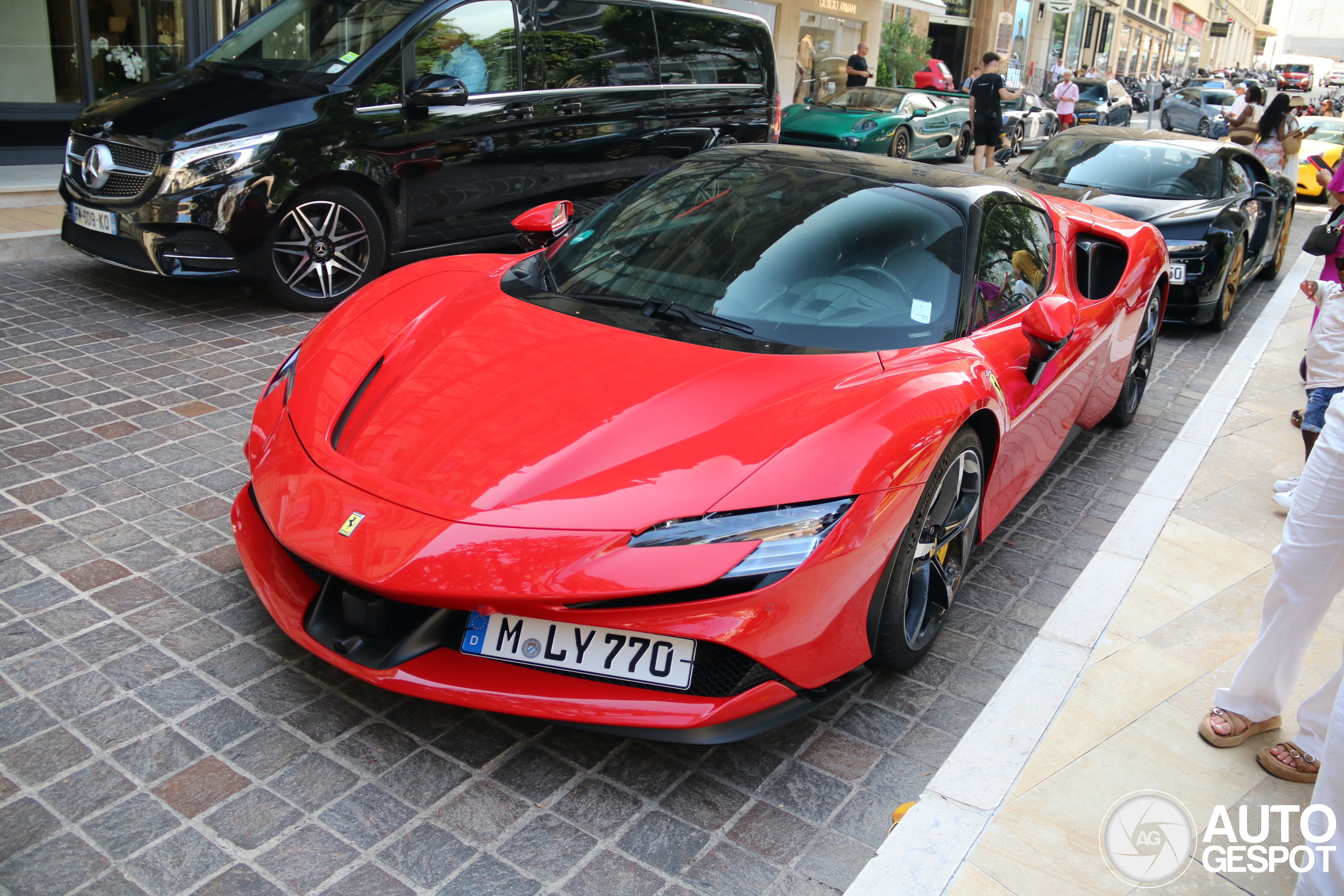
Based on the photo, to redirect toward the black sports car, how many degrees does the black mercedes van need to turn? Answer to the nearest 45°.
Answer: approximately 135° to its left

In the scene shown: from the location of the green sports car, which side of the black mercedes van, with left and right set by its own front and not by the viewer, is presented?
back

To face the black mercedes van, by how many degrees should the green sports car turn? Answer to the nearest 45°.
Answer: approximately 45° to its left

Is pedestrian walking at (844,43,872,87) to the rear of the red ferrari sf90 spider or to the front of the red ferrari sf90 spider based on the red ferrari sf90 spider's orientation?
to the rear

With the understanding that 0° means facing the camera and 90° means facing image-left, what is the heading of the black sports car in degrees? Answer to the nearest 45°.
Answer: approximately 45°

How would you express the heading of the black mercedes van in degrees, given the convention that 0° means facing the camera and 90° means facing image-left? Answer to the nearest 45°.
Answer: approximately 45°

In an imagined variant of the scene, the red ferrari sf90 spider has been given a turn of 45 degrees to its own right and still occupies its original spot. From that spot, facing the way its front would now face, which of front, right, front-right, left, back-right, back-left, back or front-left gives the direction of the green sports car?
right

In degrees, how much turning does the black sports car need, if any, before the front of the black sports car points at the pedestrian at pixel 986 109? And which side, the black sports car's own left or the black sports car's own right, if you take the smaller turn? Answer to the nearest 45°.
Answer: approximately 135° to the black sports car's own right

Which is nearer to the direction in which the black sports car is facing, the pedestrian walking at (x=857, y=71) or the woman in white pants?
the woman in white pants

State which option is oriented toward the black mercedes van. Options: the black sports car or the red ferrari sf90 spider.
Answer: the black sports car
